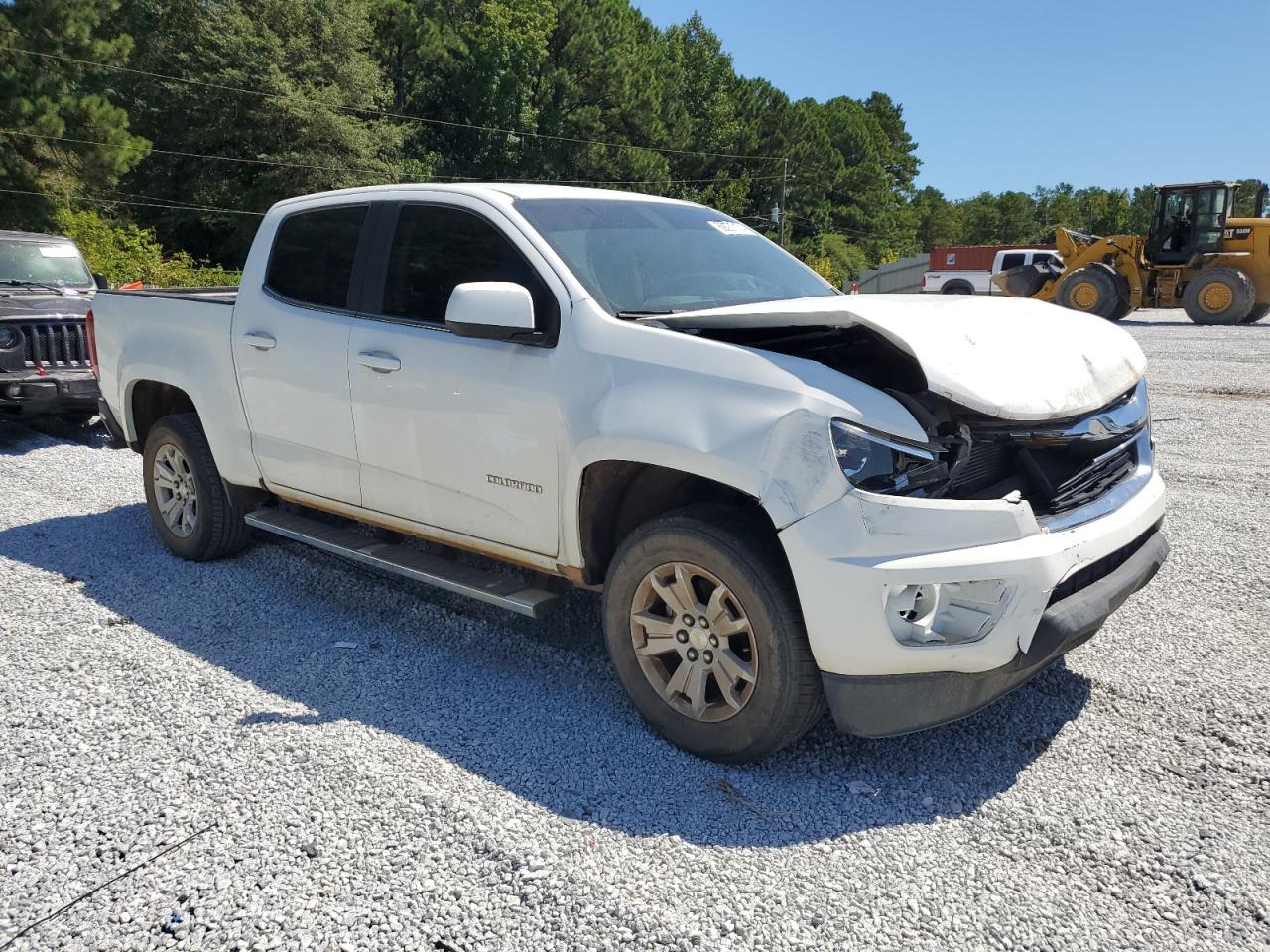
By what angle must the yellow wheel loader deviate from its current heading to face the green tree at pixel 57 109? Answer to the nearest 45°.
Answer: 0° — it already faces it

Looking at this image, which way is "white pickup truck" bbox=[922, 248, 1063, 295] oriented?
to the viewer's right

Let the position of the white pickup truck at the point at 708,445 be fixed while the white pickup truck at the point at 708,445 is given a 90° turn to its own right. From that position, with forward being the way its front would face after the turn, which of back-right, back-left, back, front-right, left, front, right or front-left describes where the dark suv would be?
right

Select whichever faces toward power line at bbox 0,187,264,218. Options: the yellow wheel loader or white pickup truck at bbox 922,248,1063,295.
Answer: the yellow wheel loader

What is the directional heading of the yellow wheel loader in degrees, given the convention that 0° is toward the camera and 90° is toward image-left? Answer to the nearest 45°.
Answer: approximately 90°

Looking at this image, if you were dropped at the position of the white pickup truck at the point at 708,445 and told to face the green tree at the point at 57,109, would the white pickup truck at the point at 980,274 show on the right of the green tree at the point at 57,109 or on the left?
right

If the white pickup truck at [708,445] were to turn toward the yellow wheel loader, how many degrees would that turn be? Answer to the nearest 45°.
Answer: approximately 90° to its left

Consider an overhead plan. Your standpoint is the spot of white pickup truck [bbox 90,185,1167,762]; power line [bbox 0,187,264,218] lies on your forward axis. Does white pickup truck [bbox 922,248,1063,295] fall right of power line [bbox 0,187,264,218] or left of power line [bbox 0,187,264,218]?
right

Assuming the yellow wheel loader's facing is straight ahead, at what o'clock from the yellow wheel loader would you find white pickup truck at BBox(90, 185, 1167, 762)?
The white pickup truck is roughly at 9 o'clock from the yellow wheel loader.

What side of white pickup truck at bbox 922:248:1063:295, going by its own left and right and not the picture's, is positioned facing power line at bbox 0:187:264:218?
back

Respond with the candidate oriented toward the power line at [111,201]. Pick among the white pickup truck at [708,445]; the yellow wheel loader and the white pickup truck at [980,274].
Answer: the yellow wheel loader

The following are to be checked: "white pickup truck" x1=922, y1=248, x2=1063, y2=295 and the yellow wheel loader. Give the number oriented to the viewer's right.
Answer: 1

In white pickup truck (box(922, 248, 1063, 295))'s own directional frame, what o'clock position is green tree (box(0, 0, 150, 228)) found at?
The green tree is roughly at 5 o'clock from the white pickup truck.
